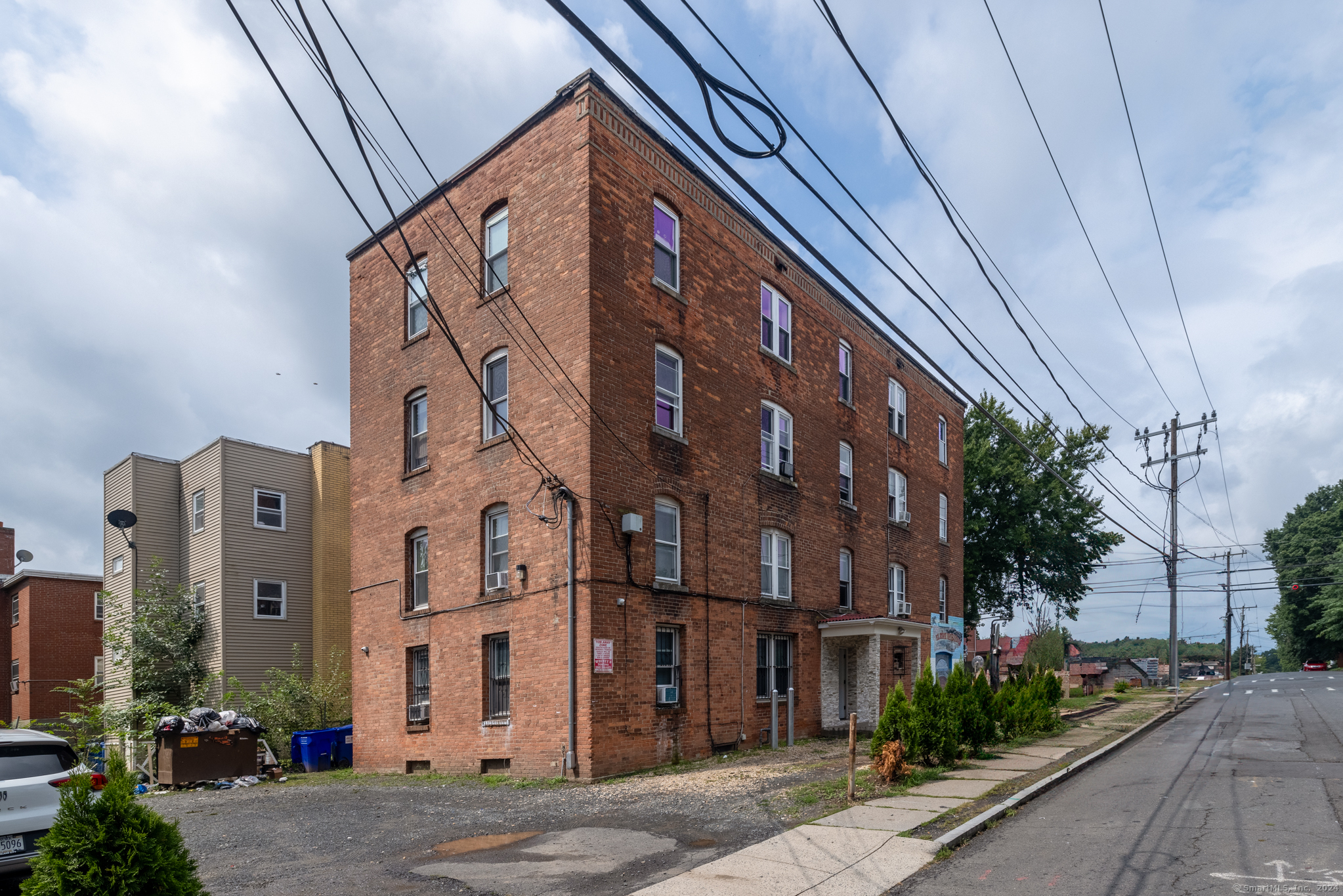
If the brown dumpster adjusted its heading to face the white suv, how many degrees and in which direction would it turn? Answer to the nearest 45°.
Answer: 0° — it already faces it

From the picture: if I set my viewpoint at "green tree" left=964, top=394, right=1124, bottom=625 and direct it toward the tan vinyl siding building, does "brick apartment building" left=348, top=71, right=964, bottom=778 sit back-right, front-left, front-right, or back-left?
front-left

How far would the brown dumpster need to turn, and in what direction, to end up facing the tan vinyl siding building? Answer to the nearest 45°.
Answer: approximately 180°

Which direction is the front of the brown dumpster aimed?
toward the camera

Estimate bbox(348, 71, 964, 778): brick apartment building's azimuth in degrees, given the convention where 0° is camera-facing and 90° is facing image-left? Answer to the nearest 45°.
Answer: approximately 315°

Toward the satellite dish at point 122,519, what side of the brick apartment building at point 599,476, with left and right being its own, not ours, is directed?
back

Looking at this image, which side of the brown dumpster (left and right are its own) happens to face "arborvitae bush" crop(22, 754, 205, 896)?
front

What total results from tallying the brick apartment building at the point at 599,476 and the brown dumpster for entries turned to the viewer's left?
0

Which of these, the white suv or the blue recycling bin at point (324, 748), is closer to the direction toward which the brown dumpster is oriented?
the white suv
